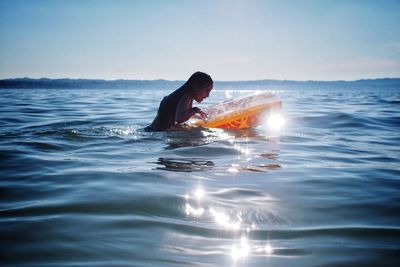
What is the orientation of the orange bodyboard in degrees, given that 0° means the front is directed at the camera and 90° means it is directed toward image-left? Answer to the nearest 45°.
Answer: approximately 270°

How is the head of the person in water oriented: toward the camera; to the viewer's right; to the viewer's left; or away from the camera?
to the viewer's right
